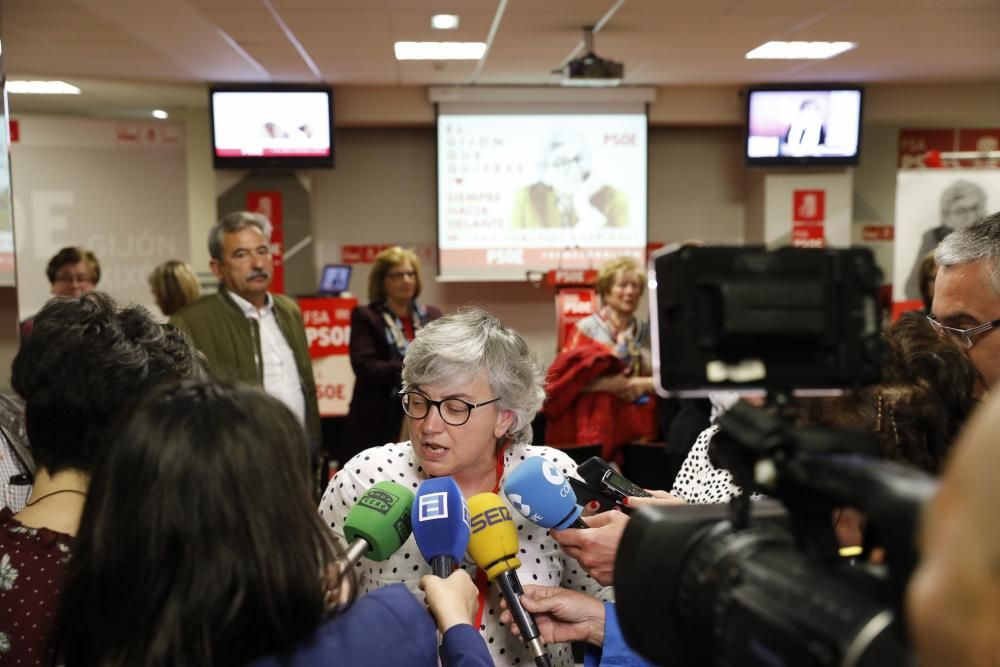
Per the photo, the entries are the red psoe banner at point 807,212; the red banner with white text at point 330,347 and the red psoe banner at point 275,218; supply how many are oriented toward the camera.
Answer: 3

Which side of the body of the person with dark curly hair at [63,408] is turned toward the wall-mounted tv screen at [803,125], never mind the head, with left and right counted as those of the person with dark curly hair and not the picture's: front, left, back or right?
front

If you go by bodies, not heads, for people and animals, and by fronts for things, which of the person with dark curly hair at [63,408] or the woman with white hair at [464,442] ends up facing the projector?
the person with dark curly hair

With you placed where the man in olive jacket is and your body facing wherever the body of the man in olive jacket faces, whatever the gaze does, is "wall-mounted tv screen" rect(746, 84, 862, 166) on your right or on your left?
on your left

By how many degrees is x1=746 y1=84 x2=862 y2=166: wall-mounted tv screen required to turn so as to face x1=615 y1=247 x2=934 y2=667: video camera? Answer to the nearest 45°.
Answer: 0° — it already faces it

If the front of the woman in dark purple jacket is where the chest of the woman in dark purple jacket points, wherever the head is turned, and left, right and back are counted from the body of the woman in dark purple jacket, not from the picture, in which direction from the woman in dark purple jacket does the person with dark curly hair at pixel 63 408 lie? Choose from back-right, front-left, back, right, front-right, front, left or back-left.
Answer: front-right

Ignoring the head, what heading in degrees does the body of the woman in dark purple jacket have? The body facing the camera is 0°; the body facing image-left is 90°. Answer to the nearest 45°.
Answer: approximately 315°

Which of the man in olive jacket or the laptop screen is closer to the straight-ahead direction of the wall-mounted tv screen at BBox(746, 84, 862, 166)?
the man in olive jacket

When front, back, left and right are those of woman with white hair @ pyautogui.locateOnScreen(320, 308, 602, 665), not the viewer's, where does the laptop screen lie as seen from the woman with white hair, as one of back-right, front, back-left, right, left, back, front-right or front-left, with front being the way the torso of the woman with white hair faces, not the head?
back-right

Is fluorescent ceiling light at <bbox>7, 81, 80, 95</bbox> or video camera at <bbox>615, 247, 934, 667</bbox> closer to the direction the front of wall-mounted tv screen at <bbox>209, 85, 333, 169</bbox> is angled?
the video camera

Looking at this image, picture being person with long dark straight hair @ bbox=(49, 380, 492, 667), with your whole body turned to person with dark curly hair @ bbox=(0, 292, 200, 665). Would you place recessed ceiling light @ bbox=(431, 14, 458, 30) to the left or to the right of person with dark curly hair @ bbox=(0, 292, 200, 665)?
right

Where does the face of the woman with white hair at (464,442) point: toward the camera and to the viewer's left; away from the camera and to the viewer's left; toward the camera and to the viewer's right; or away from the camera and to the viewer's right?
toward the camera and to the viewer's left

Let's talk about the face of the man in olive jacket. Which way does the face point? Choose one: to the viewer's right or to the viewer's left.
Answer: to the viewer's right

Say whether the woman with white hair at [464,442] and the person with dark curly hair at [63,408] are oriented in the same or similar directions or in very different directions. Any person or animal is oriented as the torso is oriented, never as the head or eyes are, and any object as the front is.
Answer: very different directions

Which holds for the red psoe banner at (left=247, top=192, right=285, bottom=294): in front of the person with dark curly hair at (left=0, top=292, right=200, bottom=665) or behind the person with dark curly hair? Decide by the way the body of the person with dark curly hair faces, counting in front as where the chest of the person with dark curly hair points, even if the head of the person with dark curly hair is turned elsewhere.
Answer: in front
